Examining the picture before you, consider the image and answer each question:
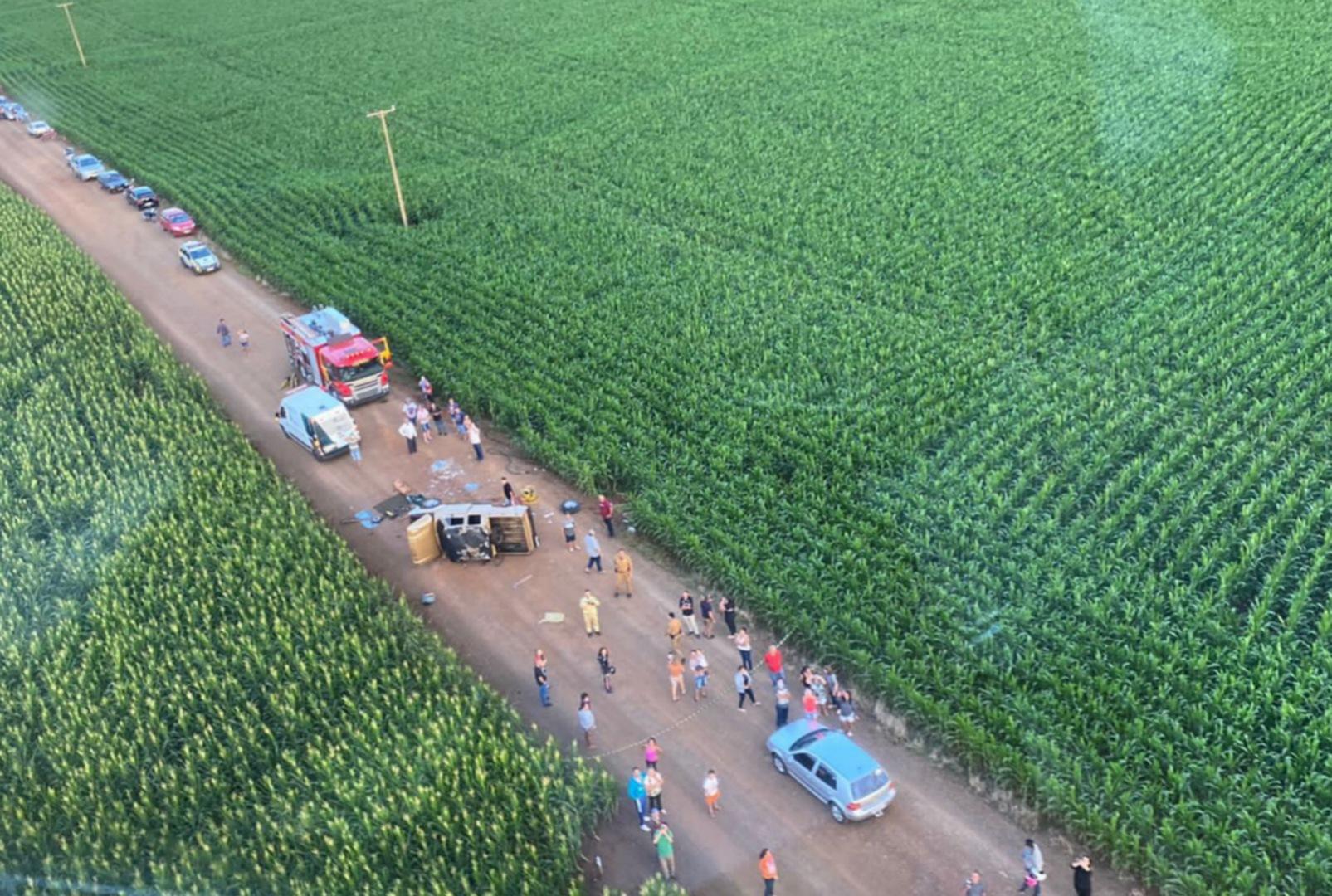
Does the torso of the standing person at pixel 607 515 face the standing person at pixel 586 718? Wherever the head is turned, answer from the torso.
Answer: no

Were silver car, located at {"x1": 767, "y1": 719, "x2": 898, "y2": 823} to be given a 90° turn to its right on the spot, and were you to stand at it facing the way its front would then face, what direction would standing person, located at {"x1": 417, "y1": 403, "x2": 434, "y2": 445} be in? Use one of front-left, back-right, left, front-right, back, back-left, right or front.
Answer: left

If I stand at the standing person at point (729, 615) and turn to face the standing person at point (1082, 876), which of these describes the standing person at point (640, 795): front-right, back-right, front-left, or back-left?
front-right

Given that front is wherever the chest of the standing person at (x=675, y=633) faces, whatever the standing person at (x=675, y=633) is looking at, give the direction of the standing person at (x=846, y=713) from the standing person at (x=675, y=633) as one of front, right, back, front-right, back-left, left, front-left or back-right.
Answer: back

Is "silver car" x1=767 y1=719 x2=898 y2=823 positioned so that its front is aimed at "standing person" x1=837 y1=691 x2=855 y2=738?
no

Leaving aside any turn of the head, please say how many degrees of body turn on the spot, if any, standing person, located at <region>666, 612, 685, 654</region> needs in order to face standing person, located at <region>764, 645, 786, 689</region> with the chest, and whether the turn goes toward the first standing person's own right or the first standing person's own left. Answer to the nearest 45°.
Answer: approximately 180°

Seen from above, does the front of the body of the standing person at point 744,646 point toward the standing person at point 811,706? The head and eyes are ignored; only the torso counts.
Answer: no

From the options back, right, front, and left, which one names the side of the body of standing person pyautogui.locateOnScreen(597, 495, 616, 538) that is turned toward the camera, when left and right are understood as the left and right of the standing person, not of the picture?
left

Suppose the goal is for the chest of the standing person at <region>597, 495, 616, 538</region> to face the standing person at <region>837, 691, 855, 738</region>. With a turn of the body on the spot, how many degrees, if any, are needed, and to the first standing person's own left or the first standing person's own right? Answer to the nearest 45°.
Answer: approximately 135° to the first standing person's own left
